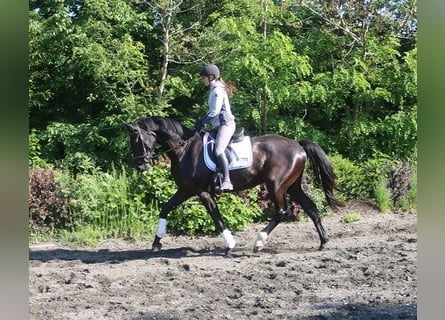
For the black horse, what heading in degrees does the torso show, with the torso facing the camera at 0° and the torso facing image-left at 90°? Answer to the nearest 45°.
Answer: approximately 90°

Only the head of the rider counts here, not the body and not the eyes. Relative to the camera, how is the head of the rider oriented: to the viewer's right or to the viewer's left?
to the viewer's left

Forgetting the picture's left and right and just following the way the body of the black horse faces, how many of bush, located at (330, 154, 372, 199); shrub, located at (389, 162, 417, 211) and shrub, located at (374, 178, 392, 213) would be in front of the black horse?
0

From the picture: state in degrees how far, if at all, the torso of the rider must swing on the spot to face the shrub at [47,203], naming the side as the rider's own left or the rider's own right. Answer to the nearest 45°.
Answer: approximately 45° to the rider's own right

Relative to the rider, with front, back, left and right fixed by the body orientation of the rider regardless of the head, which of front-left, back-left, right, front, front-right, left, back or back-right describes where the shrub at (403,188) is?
back-right

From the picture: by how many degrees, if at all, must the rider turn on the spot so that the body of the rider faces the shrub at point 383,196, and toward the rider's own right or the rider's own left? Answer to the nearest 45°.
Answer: approximately 135° to the rider's own right

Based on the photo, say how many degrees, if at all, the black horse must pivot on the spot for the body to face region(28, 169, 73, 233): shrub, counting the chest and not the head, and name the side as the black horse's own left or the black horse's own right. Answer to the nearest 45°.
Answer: approximately 45° to the black horse's own right

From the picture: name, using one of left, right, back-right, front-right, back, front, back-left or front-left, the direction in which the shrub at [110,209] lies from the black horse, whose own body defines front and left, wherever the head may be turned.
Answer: front-right

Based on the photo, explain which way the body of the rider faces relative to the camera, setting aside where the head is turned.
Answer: to the viewer's left

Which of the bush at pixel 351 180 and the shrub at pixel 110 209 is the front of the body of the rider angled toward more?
the shrub
